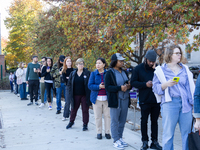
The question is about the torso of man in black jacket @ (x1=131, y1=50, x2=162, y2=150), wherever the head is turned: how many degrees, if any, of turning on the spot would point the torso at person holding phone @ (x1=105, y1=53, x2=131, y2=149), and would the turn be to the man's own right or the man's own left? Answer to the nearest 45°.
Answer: approximately 135° to the man's own right

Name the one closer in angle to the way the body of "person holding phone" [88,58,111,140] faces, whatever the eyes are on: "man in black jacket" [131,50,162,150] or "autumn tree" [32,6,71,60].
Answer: the man in black jacket

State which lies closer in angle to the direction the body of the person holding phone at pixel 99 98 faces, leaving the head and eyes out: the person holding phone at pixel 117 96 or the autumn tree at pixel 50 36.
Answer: the person holding phone

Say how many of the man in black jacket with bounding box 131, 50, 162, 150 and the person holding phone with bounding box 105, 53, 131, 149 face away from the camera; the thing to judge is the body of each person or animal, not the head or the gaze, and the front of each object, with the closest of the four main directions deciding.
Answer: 0

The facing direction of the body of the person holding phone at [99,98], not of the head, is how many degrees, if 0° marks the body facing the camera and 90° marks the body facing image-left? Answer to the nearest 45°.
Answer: approximately 315°

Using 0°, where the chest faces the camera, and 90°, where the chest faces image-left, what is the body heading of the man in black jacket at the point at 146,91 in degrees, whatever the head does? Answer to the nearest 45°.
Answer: approximately 315°

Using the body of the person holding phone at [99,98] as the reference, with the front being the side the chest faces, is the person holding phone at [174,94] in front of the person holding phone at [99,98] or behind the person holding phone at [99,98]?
in front
